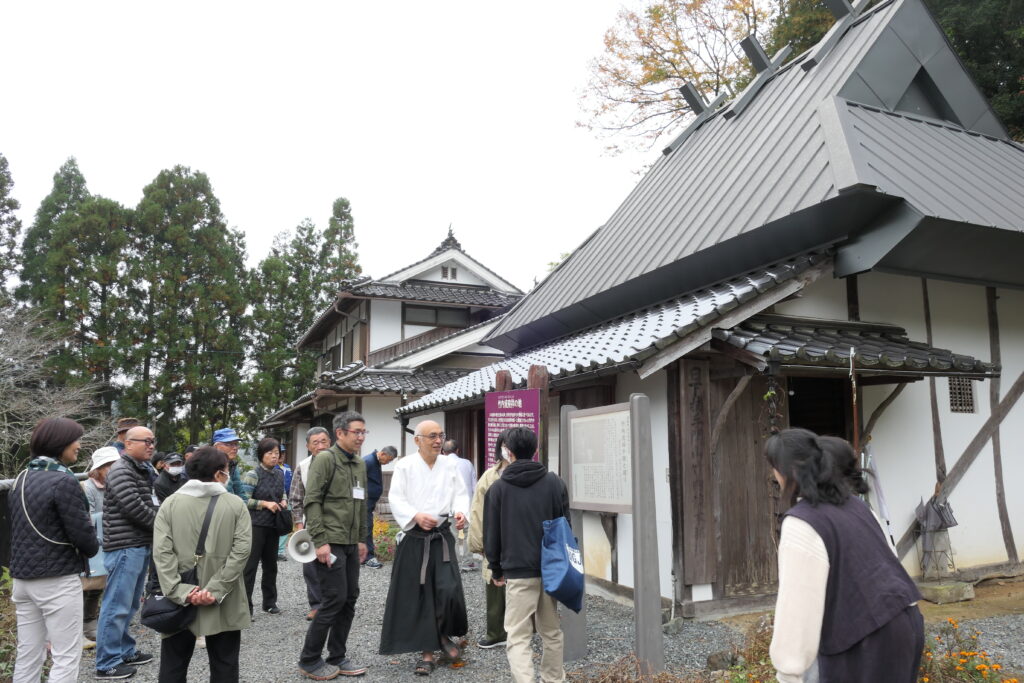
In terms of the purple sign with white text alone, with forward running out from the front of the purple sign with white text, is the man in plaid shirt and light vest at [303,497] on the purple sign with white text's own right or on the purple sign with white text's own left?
on the purple sign with white text's own right

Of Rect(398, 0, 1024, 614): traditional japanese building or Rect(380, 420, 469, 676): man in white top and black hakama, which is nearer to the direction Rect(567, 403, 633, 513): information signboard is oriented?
the man in white top and black hakama

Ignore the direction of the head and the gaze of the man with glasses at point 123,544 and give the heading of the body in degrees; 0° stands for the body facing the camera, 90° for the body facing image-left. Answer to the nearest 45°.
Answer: approximately 270°

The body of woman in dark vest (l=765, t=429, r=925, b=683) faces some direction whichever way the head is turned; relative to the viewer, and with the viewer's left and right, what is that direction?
facing away from the viewer and to the left of the viewer

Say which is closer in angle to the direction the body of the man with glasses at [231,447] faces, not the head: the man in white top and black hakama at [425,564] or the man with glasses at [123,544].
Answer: the man in white top and black hakama

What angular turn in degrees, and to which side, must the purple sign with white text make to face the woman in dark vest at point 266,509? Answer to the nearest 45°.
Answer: approximately 90° to its right

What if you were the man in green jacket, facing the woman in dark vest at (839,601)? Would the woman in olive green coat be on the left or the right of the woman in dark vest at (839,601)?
right

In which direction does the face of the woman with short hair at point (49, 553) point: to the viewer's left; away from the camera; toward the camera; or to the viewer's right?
to the viewer's right
